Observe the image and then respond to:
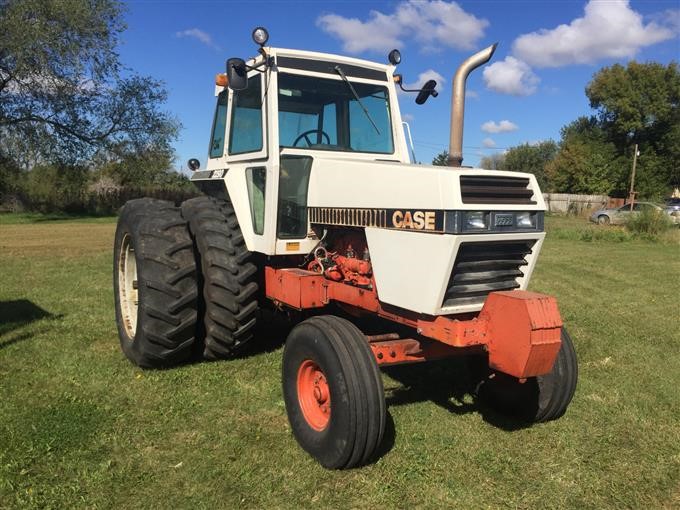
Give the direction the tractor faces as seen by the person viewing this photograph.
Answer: facing the viewer and to the right of the viewer

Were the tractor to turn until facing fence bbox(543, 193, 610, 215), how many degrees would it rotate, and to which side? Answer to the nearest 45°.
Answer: approximately 90° to its left

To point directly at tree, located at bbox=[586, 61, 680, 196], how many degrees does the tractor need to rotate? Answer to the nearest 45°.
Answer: approximately 90° to its left

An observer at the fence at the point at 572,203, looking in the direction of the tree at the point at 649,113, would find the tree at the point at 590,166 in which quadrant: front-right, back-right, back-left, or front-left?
front-left

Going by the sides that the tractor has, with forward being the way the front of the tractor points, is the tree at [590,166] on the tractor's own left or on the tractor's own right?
on the tractor's own left
